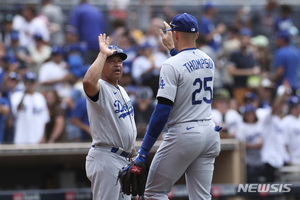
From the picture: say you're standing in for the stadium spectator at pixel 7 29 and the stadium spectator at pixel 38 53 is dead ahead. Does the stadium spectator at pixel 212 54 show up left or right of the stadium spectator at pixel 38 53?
left

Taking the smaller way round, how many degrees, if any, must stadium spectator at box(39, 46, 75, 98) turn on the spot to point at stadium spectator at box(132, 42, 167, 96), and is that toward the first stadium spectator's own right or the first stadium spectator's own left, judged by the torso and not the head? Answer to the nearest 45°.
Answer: approximately 45° to the first stadium spectator's own left

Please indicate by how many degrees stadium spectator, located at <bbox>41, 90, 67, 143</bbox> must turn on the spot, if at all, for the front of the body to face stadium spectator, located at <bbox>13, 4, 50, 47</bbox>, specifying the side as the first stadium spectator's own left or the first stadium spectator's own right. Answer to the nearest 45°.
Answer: approximately 135° to the first stadium spectator's own right

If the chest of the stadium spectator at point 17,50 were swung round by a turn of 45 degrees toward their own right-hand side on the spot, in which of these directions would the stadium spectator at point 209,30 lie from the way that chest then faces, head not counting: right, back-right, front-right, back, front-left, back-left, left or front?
back-left

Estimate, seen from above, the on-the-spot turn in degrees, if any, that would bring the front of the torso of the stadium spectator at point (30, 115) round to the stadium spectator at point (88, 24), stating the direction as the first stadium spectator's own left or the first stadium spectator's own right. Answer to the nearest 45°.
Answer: approximately 135° to the first stadium spectator's own left

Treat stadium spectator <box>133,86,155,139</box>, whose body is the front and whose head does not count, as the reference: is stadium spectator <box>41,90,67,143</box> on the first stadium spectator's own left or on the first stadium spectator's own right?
on the first stadium spectator's own right

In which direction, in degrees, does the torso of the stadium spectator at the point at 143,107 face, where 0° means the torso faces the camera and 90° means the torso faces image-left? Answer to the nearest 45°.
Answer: approximately 0°

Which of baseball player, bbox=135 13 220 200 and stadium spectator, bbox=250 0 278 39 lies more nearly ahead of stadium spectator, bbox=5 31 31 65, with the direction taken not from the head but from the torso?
the baseball player

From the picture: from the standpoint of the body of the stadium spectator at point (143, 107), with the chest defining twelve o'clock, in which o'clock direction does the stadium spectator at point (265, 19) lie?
the stadium spectator at point (265, 19) is roughly at 7 o'clock from the stadium spectator at point (143, 107).

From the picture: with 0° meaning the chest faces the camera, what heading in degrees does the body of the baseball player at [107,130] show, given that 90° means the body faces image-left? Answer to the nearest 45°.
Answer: approximately 315°

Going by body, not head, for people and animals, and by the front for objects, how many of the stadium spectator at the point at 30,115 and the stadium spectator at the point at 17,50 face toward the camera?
2

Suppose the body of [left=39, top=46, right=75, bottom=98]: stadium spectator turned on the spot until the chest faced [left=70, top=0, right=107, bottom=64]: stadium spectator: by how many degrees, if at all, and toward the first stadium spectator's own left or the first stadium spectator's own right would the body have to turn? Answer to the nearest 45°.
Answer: approximately 90° to the first stadium spectator's own left
